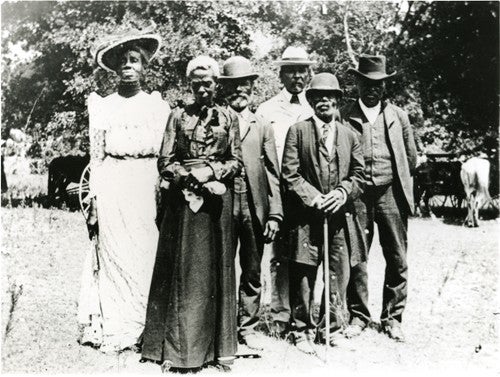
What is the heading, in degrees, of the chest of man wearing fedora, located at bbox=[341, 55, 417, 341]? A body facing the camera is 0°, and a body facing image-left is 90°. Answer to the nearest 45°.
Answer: approximately 0°

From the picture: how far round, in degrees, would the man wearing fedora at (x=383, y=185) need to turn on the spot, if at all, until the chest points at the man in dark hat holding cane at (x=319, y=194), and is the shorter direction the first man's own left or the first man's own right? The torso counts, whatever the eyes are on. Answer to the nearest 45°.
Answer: approximately 45° to the first man's own right

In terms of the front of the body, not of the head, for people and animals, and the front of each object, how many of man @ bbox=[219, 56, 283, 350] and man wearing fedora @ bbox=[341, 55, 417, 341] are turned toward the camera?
2

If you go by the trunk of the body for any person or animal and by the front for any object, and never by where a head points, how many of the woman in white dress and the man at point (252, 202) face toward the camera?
2

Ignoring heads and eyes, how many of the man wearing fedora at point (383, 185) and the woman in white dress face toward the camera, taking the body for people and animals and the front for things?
2

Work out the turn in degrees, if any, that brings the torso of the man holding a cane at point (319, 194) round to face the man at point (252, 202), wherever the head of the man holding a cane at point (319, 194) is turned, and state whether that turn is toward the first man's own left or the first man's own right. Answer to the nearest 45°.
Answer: approximately 90° to the first man's own right

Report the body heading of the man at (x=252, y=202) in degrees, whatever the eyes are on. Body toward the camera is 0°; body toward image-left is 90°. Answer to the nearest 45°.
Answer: approximately 0°
